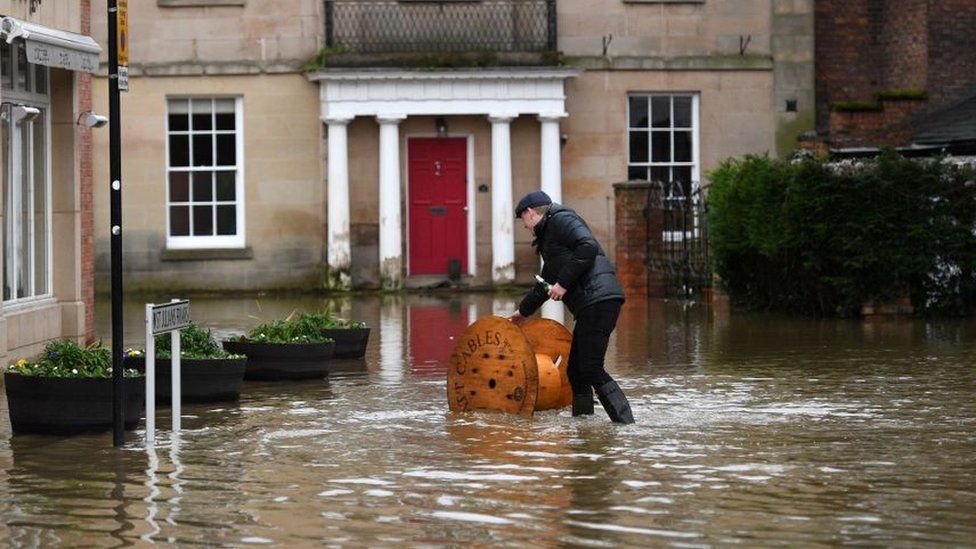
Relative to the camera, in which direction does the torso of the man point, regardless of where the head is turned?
to the viewer's left

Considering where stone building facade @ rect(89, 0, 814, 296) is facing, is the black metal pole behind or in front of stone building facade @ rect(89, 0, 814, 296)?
in front

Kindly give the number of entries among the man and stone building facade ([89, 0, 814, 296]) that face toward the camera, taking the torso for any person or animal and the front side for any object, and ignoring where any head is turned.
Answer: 1

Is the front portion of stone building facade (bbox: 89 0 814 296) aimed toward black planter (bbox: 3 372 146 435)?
yes

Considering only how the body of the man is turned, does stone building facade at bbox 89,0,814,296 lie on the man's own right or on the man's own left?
on the man's own right

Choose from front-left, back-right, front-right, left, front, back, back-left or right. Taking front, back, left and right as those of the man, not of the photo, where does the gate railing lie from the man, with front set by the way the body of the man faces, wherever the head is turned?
right

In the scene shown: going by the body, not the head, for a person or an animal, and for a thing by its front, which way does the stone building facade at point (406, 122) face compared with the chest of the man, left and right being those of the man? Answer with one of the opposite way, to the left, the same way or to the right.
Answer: to the left

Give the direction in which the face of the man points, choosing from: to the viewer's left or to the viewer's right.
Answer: to the viewer's left
